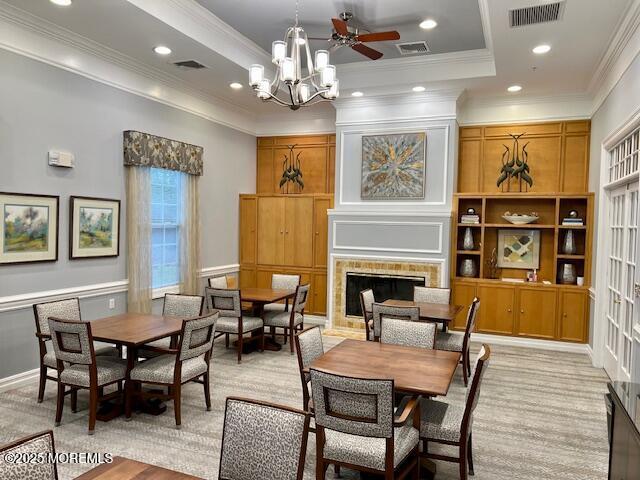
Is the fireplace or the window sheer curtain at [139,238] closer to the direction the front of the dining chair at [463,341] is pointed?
the window sheer curtain

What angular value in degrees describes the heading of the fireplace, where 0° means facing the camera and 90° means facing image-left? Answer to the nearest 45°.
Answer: approximately 0°

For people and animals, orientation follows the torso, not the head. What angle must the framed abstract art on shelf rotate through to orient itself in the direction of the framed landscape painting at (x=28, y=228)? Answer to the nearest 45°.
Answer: approximately 45° to its right

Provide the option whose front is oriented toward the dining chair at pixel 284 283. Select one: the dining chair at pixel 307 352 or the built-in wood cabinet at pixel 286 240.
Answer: the built-in wood cabinet

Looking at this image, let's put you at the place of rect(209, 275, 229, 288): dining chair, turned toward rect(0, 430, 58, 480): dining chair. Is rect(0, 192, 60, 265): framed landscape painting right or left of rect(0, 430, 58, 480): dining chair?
right

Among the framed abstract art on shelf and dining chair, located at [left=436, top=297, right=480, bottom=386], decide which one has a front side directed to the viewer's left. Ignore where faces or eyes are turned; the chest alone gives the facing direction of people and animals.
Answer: the dining chair

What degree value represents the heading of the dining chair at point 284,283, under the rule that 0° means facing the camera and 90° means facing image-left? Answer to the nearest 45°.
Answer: approximately 45°

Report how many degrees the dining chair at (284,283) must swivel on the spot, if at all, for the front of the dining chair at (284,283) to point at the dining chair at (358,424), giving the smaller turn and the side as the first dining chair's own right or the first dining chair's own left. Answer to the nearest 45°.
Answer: approximately 45° to the first dining chair's own left

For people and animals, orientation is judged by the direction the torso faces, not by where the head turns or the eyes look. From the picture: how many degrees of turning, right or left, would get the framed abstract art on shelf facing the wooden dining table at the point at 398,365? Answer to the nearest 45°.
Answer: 0° — it already faces it

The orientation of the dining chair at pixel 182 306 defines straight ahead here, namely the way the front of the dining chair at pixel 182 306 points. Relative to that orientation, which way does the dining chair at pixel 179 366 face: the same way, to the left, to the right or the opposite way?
to the right
